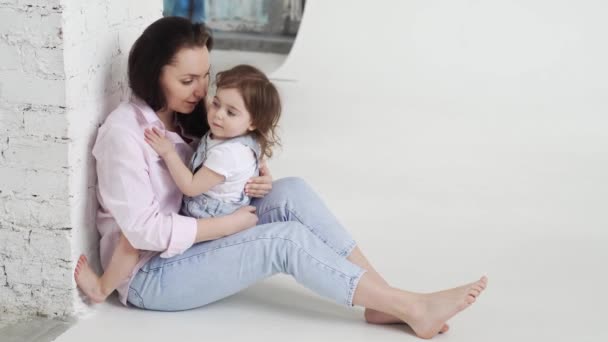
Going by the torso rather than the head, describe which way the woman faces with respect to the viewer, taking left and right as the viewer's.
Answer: facing to the right of the viewer

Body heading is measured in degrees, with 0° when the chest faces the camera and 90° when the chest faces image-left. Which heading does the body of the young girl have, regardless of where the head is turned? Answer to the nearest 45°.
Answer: approximately 90°
